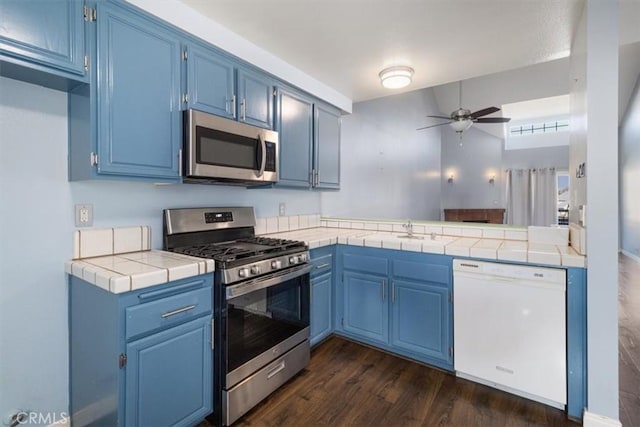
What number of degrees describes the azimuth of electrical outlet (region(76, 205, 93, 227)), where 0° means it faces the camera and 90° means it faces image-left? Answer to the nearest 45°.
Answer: approximately 0°

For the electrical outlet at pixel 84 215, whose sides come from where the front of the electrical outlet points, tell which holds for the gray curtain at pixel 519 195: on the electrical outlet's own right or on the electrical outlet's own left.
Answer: on the electrical outlet's own left

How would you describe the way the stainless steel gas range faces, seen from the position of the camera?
facing the viewer and to the right of the viewer

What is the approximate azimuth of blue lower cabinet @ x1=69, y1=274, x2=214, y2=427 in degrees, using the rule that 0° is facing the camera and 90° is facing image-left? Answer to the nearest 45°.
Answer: approximately 315°

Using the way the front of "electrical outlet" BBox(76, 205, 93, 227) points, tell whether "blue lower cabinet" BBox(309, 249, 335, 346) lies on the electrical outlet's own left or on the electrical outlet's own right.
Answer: on the electrical outlet's own left

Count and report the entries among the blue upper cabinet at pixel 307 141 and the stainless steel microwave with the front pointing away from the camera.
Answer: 0

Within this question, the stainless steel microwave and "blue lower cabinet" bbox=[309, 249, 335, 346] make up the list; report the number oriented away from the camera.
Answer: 0

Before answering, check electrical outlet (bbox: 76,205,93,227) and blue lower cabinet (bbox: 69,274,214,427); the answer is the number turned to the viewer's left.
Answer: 0
